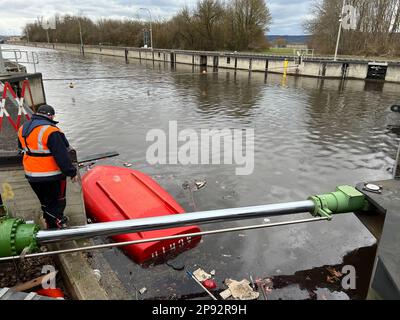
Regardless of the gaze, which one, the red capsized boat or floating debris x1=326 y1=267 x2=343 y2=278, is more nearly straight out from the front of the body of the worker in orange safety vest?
the red capsized boat

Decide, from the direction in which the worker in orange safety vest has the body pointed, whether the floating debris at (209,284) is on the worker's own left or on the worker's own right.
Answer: on the worker's own right

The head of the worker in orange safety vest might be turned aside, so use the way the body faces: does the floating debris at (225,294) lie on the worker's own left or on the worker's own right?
on the worker's own right

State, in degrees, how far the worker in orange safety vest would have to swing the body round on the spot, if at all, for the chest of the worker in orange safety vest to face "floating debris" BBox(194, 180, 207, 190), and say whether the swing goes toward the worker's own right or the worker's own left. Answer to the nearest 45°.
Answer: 0° — they already face it

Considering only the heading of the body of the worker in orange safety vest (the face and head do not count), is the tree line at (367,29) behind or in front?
in front

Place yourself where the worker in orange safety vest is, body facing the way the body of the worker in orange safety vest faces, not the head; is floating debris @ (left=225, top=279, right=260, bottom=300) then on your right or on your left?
on your right

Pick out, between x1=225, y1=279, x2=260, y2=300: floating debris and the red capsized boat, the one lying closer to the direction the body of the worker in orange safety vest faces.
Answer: the red capsized boat

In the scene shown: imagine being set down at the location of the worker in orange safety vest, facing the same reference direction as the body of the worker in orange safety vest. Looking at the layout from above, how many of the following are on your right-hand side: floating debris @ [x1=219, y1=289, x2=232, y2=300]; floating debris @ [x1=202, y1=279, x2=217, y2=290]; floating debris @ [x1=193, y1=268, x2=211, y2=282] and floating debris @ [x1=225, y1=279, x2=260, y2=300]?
4

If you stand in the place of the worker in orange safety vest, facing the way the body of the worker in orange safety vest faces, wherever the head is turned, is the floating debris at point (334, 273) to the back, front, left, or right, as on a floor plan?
right

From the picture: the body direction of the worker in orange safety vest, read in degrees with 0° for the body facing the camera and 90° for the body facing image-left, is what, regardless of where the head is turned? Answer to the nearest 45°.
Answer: approximately 225°

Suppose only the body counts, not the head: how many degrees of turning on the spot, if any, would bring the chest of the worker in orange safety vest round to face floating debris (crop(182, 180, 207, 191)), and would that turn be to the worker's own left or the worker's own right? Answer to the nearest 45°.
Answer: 0° — they already face it

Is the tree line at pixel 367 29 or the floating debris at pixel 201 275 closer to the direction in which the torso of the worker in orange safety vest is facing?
the tree line
